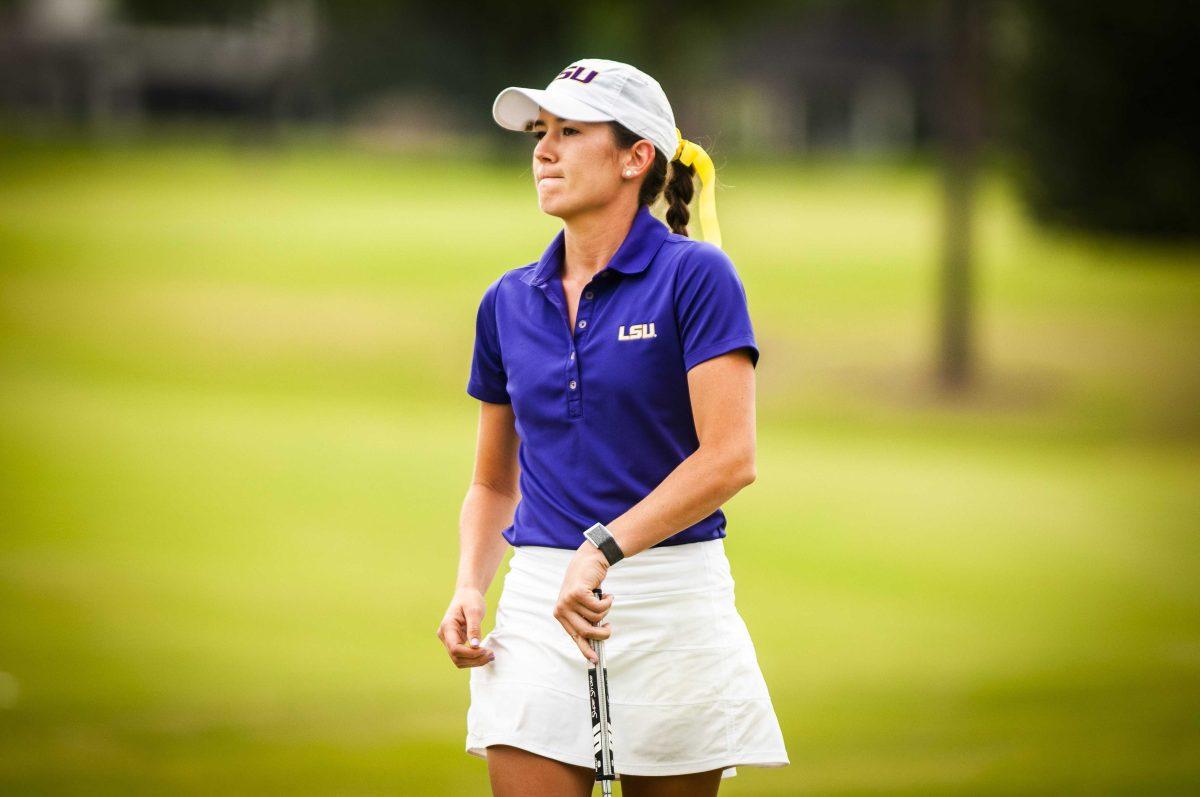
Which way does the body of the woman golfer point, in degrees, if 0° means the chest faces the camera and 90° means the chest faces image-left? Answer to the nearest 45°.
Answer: approximately 45°

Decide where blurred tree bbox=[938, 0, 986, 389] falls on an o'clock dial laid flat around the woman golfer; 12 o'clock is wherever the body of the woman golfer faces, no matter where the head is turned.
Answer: The blurred tree is roughly at 5 o'clock from the woman golfer.

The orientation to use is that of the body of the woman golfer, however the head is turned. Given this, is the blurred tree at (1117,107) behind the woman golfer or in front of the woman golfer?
behind
